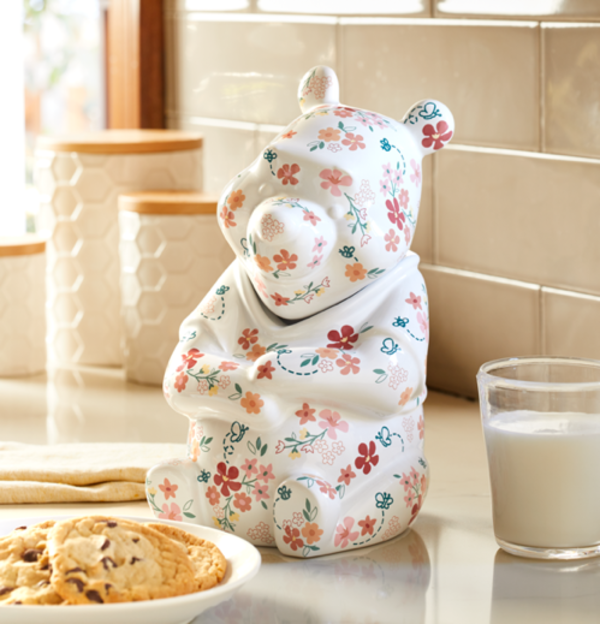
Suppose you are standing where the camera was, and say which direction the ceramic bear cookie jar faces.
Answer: facing the viewer and to the left of the viewer

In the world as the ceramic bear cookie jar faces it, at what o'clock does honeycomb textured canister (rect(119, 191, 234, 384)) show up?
The honeycomb textured canister is roughly at 4 o'clock from the ceramic bear cookie jar.
